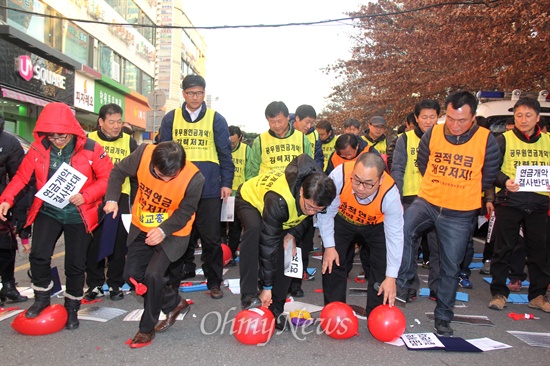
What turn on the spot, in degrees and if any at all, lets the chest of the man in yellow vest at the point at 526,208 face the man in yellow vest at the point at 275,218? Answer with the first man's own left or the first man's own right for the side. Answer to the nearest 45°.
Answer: approximately 45° to the first man's own right

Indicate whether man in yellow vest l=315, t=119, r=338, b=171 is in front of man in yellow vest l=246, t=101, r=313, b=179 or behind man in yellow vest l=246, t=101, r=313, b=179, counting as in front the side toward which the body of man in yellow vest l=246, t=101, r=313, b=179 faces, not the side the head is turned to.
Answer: behind

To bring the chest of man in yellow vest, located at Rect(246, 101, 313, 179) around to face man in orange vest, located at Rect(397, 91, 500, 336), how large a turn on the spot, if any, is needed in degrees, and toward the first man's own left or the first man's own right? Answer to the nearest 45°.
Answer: approximately 45° to the first man's own left

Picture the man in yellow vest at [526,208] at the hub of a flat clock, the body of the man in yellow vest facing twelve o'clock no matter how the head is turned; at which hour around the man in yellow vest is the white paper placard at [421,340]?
The white paper placard is roughly at 1 o'clock from the man in yellow vest.

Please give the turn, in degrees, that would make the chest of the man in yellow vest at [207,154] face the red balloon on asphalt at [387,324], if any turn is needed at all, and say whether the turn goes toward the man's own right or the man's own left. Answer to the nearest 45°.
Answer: approximately 45° to the man's own left

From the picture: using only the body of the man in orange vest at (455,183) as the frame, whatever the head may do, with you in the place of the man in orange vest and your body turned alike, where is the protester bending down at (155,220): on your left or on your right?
on your right
